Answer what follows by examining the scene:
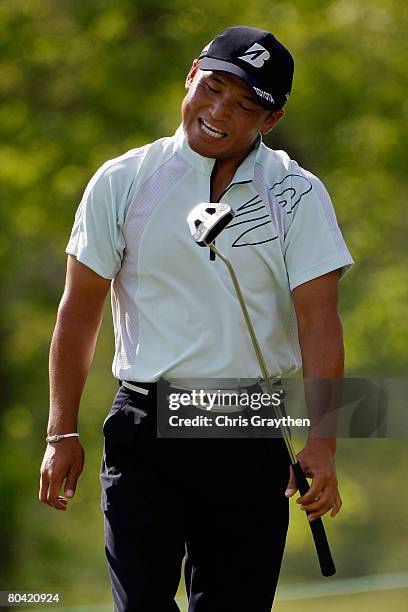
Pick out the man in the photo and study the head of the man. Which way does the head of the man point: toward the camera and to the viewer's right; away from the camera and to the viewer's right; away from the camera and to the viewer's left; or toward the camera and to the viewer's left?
toward the camera and to the viewer's left

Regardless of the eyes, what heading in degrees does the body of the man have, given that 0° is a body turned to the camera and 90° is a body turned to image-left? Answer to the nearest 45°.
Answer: approximately 0°
